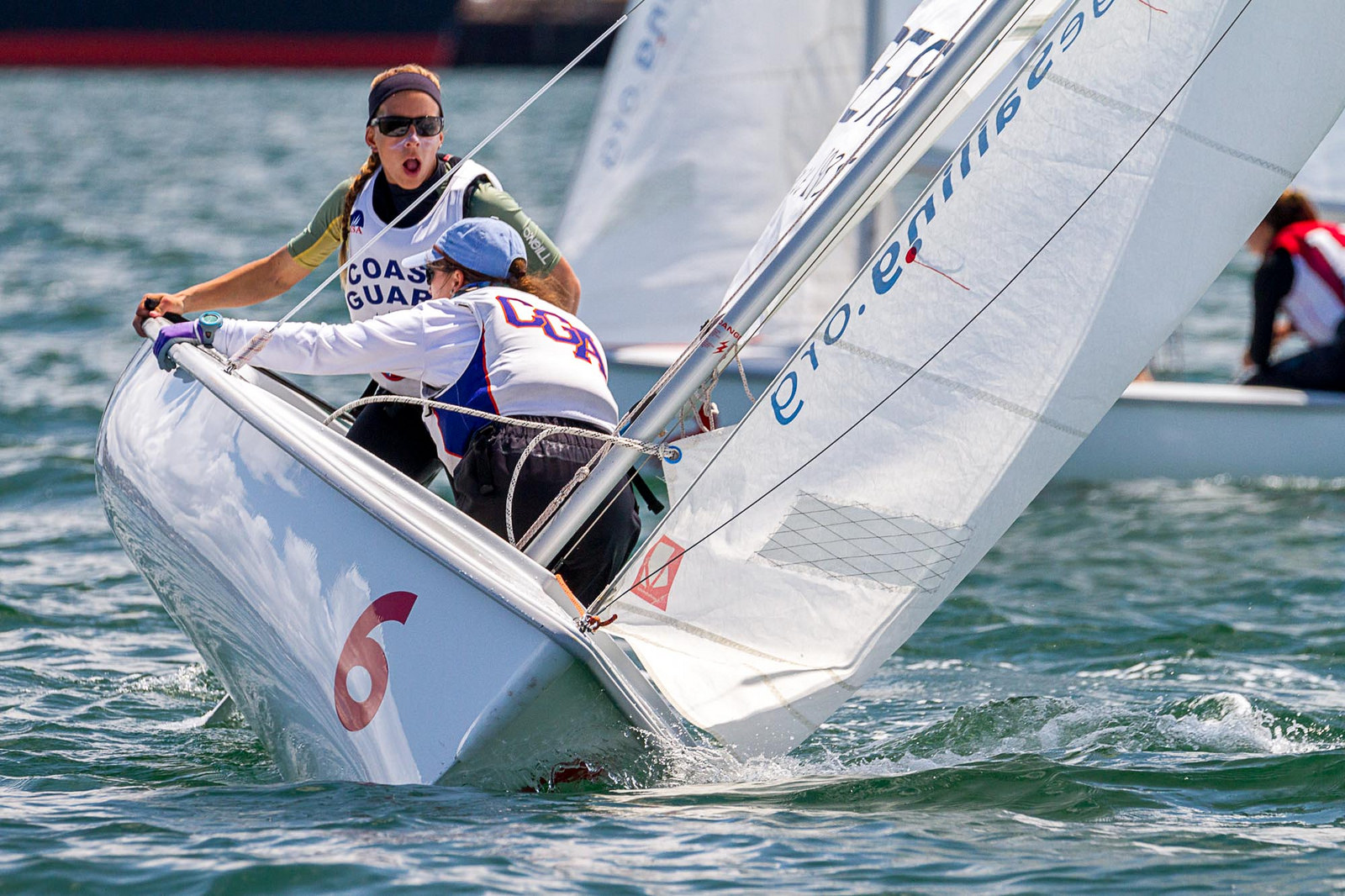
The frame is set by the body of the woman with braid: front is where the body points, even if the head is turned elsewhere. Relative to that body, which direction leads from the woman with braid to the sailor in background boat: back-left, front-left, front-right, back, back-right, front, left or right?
back-left

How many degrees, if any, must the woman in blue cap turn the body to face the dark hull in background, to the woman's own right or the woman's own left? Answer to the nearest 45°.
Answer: approximately 45° to the woman's own right

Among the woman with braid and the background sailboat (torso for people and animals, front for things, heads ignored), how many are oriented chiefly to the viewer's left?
1

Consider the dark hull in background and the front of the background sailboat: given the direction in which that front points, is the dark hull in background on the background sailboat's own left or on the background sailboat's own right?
on the background sailboat's own right

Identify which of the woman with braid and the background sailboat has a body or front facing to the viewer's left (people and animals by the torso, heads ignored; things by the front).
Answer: the background sailboat

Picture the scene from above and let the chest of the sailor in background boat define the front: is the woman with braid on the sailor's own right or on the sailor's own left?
on the sailor's own left

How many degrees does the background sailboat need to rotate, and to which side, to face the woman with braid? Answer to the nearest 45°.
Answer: approximately 90° to its left

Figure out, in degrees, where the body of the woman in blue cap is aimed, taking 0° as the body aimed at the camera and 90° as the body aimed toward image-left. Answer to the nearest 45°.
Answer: approximately 135°

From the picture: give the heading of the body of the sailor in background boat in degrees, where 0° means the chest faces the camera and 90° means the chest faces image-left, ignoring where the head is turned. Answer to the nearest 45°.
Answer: approximately 90°

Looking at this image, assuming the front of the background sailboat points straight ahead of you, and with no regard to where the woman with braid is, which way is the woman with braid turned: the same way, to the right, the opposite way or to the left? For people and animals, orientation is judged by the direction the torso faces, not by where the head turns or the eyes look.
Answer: to the left

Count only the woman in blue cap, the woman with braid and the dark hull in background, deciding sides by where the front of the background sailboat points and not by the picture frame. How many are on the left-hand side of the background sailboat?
2

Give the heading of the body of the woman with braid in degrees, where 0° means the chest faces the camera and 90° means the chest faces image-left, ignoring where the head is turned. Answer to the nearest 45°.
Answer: approximately 0°

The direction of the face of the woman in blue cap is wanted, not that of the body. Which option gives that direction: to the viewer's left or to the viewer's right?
to the viewer's left
